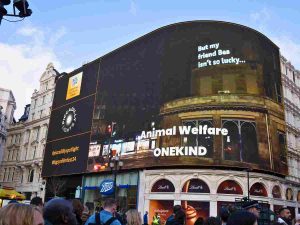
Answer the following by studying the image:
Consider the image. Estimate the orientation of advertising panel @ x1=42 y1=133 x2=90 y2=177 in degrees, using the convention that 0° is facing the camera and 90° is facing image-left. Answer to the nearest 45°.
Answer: approximately 45°

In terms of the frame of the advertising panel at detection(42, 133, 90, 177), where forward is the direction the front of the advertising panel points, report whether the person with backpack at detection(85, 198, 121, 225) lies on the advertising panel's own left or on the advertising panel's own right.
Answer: on the advertising panel's own left

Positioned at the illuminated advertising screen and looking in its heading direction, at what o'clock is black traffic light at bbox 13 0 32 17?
The black traffic light is roughly at 12 o'clock from the illuminated advertising screen.

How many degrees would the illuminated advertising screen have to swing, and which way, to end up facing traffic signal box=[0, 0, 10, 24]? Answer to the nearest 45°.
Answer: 0° — it already faces it

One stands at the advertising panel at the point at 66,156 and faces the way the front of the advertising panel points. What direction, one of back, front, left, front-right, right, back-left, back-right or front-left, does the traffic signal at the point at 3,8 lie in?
front-left

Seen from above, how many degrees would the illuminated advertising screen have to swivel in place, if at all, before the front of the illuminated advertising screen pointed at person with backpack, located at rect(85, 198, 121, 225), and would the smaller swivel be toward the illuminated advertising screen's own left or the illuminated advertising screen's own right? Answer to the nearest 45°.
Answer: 0° — it already faces them

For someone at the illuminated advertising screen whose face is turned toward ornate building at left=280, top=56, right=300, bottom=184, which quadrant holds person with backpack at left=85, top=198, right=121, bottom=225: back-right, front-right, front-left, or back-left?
back-right

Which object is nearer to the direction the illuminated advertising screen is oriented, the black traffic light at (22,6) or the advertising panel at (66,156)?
the black traffic light
